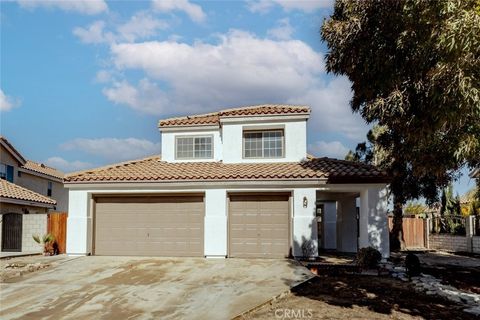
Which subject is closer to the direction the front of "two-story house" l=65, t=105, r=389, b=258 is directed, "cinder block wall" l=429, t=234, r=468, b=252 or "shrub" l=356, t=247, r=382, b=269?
the shrub

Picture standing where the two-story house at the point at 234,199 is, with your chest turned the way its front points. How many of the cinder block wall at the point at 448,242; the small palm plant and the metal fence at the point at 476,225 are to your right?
1

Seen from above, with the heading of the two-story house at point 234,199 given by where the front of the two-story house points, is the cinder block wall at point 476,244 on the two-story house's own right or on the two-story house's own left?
on the two-story house's own left

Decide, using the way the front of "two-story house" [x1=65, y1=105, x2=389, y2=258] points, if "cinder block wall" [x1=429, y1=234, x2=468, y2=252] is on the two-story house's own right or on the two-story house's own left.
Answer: on the two-story house's own left

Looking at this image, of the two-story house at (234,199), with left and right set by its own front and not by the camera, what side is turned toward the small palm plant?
right

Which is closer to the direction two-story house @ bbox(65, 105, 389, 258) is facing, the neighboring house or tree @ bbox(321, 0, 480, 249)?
the tree

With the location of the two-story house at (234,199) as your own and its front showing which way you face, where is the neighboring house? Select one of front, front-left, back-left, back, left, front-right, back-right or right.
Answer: back-right

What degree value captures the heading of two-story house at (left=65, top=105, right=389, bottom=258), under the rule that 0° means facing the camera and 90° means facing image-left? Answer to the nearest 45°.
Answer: approximately 0°

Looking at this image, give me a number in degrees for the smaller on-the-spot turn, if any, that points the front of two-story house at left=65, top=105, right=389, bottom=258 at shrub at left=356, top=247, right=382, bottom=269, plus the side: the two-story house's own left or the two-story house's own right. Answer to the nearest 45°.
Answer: approximately 45° to the two-story house's own left

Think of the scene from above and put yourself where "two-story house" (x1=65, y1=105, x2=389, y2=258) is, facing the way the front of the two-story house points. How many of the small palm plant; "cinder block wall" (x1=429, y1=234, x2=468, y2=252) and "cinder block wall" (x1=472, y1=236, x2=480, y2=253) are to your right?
1

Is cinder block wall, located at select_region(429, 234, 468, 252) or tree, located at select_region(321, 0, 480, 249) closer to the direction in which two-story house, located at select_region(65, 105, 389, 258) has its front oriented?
the tree

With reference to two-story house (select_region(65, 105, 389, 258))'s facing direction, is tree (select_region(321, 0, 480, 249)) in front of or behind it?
in front
